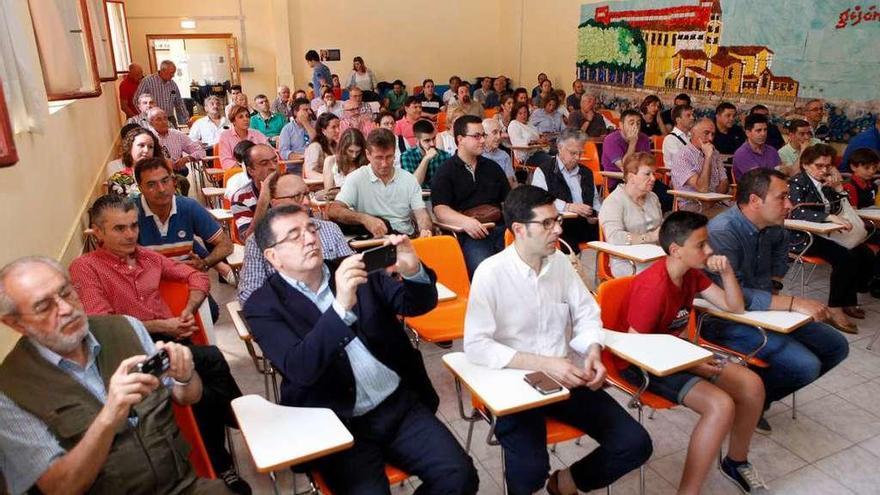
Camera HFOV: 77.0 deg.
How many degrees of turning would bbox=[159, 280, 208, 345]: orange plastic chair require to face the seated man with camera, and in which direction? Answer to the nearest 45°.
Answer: approximately 45° to its right

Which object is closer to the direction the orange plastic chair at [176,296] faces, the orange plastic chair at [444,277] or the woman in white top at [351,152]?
the orange plastic chair

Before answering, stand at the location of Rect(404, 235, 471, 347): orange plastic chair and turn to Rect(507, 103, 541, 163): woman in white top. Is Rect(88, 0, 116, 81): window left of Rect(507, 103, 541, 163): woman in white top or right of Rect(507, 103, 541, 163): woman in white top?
left

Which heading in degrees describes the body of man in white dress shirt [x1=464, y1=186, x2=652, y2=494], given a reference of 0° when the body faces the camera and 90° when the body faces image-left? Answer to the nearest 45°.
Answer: approximately 315°

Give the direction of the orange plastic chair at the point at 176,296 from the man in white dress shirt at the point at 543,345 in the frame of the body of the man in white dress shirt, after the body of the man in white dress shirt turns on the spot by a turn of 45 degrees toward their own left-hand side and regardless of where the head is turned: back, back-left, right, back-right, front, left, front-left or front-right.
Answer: back

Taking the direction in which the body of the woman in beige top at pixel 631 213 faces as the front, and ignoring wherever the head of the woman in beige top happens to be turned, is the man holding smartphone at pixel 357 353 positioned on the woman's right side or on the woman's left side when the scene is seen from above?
on the woman's right side

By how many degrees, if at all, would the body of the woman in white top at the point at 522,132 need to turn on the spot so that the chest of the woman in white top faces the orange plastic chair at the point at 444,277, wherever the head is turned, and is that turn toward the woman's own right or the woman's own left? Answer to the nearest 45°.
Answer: approximately 45° to the woman's own right

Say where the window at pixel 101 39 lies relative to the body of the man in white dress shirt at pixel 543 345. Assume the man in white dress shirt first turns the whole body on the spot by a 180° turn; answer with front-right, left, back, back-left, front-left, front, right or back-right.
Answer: front

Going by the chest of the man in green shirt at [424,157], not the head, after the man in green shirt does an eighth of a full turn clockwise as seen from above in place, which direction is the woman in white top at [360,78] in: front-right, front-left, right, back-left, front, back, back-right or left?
back

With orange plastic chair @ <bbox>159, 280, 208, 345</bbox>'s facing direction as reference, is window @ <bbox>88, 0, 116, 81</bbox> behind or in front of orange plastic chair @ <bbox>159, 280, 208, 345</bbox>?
behind

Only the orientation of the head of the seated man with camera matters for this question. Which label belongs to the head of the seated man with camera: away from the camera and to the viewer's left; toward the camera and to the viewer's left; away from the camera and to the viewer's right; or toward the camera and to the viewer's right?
toward the camera and to the viewer's right

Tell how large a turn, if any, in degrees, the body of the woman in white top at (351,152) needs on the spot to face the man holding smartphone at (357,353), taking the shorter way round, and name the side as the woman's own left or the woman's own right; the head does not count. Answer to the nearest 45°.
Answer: approximately 45° to the woman's own right

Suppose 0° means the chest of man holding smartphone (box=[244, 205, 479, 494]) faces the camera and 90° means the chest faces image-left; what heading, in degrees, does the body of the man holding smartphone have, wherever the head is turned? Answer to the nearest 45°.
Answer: approximately 315°
